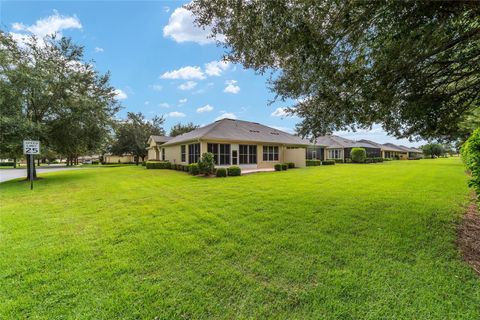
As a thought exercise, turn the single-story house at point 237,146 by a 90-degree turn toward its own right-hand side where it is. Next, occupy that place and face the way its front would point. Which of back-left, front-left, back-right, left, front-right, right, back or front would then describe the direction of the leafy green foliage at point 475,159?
back-right

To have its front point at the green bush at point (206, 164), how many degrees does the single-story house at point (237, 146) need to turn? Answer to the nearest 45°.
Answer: approximately 135° to its left

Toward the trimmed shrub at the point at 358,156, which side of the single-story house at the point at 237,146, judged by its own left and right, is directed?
right

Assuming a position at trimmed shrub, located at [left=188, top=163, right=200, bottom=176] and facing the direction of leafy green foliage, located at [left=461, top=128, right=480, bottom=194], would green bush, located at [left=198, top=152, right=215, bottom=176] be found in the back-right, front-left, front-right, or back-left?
front-left

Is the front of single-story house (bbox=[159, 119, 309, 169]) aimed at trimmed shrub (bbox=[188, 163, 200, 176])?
no

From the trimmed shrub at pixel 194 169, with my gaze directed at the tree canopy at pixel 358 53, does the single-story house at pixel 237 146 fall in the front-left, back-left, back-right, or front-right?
back-left
